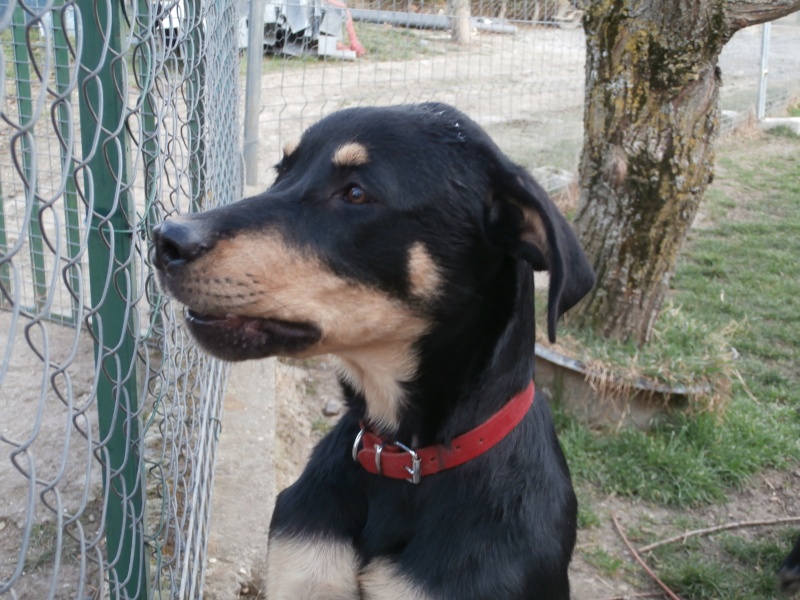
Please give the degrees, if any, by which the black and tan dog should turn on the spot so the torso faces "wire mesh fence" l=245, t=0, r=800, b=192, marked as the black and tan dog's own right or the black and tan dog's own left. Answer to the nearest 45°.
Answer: approximately 135° to the black and tan dog's own right

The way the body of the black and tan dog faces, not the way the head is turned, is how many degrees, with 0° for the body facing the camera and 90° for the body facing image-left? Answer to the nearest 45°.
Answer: approximately 45°

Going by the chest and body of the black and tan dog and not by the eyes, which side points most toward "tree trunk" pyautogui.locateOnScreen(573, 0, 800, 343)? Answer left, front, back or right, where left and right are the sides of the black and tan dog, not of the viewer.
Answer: back

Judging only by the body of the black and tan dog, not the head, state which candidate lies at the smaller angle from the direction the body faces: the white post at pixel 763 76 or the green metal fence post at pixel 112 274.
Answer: the green metal fence post

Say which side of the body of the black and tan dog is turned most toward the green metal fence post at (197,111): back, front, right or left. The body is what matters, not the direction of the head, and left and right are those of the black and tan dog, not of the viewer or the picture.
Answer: right

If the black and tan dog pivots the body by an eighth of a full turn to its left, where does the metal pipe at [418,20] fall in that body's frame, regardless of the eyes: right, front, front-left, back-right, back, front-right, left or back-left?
back
